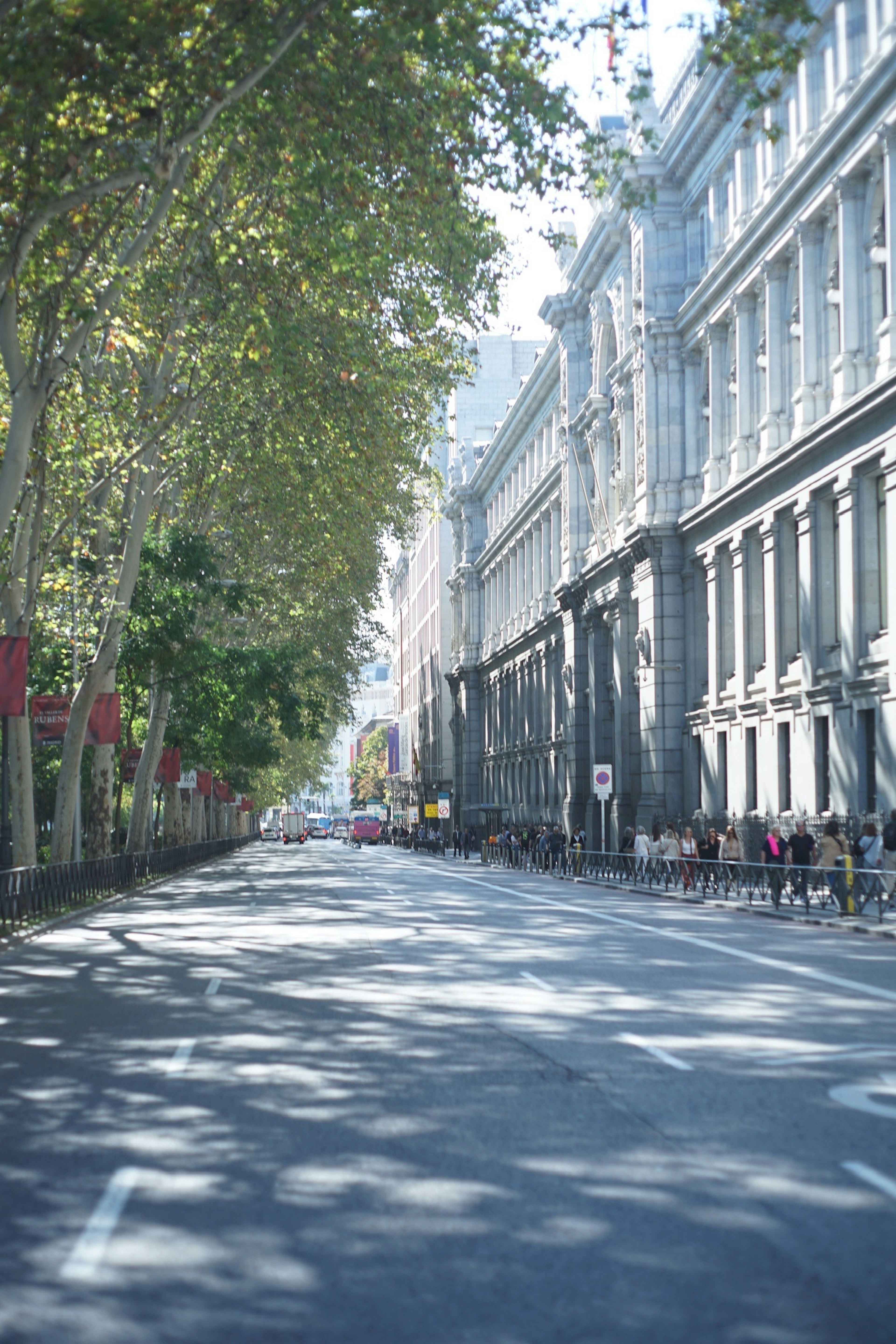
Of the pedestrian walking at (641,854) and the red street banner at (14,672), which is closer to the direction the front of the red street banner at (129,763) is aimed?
the red street banner

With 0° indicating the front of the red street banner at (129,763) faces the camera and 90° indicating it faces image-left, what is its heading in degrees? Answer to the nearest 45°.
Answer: approximately 0°

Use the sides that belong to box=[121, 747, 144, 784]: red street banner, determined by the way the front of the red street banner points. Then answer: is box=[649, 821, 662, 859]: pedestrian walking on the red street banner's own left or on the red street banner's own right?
on the red street banner's own left

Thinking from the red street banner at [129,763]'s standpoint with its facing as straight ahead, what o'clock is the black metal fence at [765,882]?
The black metal fence is roughly at 11 o'clock from the red street banner.

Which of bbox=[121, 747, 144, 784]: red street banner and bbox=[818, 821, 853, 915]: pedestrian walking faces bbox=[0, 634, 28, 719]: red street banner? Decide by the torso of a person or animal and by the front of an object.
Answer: bbox=[121, 747, 144, 784]: red street banner

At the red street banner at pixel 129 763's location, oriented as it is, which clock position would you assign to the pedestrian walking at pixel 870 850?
The pedestrian walking is roughly at 11 o'clock from the red street banner.
